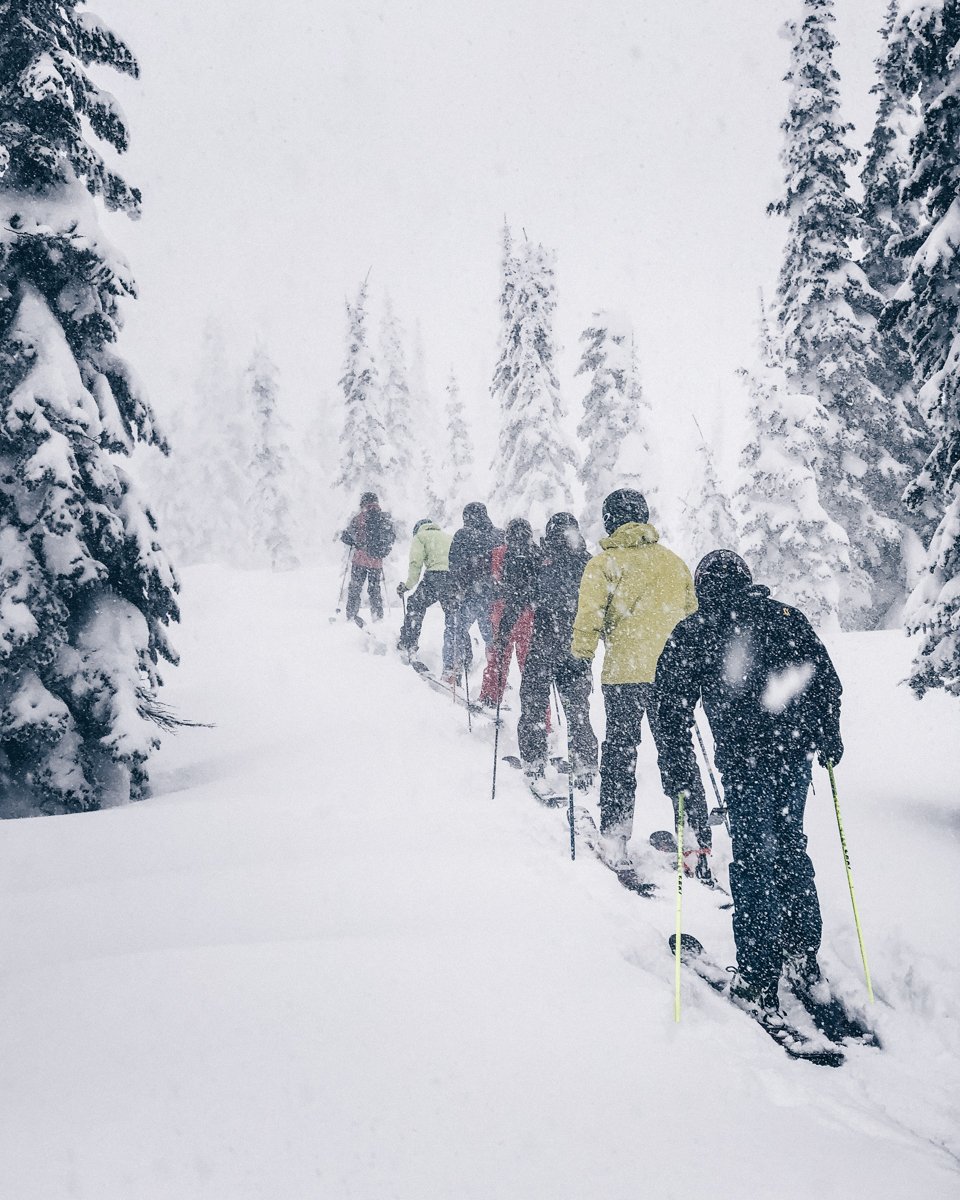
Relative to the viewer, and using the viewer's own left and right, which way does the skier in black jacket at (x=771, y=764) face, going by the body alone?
facing away from the viewer and to the left of the viewer

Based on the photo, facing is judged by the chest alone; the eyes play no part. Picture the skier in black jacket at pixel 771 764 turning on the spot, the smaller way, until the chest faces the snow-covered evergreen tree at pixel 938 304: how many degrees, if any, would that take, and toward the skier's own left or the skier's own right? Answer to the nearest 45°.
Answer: approximately 45° to the skier's own right

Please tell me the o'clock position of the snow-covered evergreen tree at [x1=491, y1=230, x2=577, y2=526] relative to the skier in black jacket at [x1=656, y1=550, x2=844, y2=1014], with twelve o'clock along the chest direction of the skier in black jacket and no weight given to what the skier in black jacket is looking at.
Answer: The snow-covered evergreen tree is roughly at 1 o'clock from the skier in black jacket.

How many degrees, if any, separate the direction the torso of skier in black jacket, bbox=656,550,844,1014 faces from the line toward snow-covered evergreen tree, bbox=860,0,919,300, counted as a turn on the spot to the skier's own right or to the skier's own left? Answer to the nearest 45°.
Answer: approximately 45° to the skier's own right

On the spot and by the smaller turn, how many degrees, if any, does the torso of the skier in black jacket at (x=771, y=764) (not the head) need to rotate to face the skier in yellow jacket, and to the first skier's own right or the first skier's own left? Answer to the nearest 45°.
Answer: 0° — they already face them

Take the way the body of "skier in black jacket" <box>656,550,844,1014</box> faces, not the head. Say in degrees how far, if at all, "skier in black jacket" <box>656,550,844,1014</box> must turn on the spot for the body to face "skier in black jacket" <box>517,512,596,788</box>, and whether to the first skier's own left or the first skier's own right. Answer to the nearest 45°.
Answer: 0° — they already face them

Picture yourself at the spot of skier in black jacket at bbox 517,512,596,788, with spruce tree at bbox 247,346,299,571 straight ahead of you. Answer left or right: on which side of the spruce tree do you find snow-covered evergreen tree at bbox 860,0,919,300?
right
